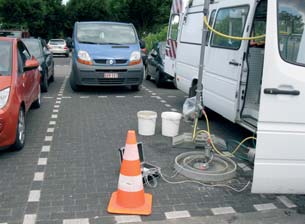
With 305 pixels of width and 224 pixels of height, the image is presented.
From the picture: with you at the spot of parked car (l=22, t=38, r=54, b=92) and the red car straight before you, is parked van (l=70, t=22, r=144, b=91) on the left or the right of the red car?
left

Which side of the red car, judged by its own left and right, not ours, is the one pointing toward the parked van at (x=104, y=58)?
back

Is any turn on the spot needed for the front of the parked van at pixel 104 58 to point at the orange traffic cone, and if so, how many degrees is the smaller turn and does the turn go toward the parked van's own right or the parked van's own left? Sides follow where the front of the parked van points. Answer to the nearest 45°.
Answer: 0° — it already faces it

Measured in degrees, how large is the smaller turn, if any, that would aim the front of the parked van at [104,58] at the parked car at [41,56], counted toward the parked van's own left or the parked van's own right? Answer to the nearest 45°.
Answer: approximately 135° to the parked van's own right

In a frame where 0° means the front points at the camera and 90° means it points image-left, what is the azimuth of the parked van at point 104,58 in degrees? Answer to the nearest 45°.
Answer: approximately 0°

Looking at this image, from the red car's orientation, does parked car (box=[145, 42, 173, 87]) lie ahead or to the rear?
to the rear

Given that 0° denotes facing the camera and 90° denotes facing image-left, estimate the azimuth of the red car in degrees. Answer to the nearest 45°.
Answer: approximately 45°

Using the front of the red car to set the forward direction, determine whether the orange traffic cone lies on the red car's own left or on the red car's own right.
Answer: on the red car's own left

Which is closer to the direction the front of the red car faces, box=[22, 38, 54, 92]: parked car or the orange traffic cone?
the orange traffic cone

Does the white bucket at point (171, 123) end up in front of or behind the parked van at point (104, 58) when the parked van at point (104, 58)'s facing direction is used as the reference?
in front

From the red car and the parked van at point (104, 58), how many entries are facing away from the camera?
0

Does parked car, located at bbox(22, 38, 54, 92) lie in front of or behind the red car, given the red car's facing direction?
behind
